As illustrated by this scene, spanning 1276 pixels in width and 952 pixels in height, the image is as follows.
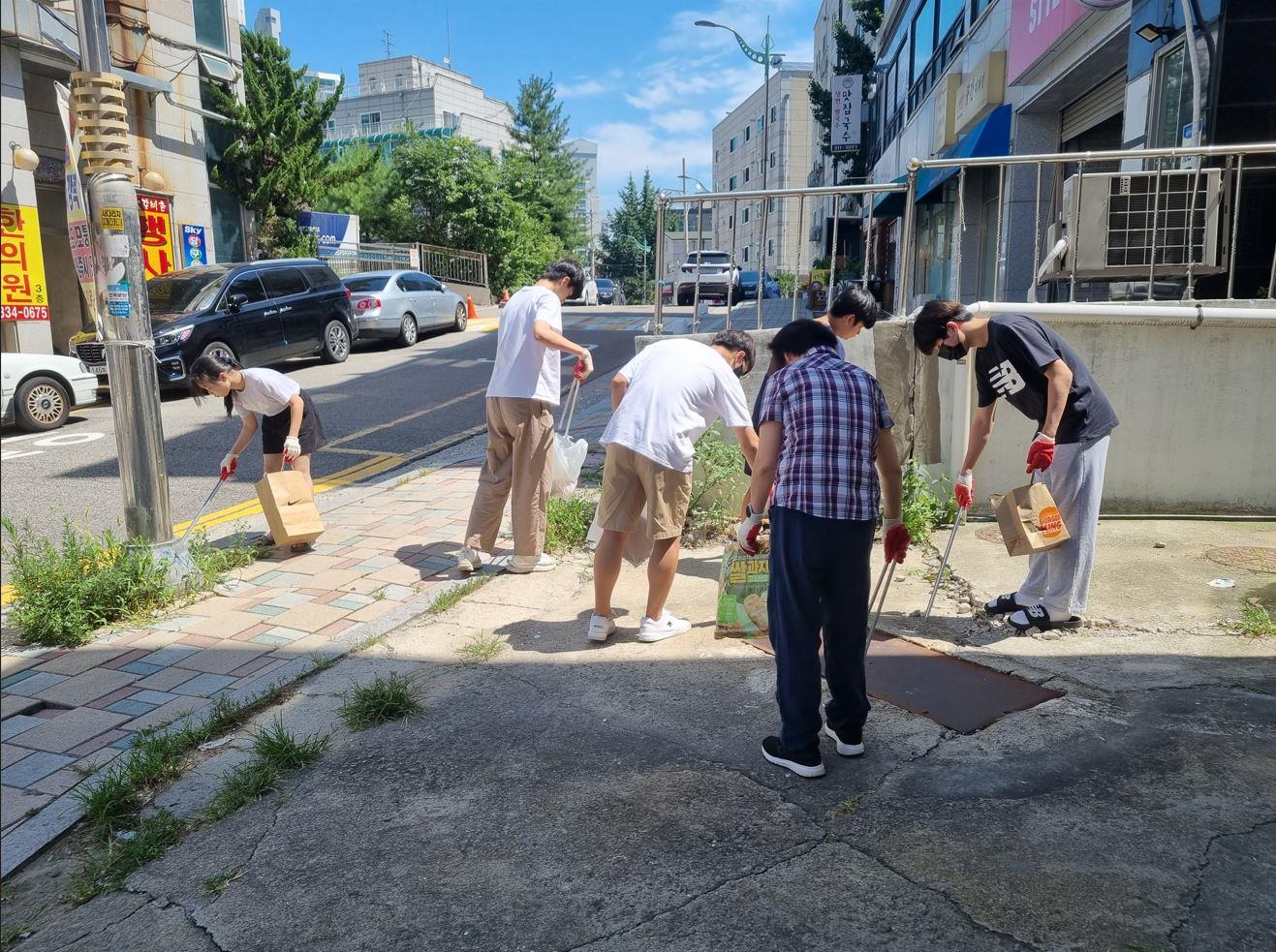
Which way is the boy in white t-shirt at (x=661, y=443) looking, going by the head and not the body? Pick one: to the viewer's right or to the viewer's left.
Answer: to the viewer's right

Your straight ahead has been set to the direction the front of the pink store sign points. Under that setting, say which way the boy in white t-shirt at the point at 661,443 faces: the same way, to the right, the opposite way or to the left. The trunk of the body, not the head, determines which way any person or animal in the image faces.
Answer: the opposite way

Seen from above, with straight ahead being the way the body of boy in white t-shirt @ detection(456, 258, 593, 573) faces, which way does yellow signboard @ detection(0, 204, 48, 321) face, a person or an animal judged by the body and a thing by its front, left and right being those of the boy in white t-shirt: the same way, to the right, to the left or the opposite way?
to the right

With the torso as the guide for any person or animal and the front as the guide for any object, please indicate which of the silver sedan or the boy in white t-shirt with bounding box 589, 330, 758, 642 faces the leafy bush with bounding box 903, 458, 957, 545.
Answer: the boy in white t-shirt

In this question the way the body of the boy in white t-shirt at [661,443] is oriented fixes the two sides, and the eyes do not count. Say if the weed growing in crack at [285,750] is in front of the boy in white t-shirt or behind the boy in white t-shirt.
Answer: behind

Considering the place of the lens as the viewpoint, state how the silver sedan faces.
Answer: facing away from the viewer and to the right of the viewer

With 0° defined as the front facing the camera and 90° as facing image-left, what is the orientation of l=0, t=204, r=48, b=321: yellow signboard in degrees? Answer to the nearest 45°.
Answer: approximately 315°

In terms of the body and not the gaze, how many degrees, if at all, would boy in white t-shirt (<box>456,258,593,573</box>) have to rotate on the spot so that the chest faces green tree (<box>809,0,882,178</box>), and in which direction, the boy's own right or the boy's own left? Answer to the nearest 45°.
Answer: approximately 45° to the boy's own left

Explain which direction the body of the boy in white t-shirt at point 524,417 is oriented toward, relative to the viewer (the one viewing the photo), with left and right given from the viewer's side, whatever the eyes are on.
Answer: facing away from the viewer and to the right of the viewer

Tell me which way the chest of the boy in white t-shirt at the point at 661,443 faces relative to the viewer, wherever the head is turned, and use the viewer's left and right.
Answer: facing away from the viewer and to the right of the viewer

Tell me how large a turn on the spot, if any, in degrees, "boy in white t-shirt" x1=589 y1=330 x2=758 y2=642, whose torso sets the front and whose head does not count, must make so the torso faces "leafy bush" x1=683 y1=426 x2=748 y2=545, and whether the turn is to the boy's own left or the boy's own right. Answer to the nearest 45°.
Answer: approximately 45° to the boy's own left
